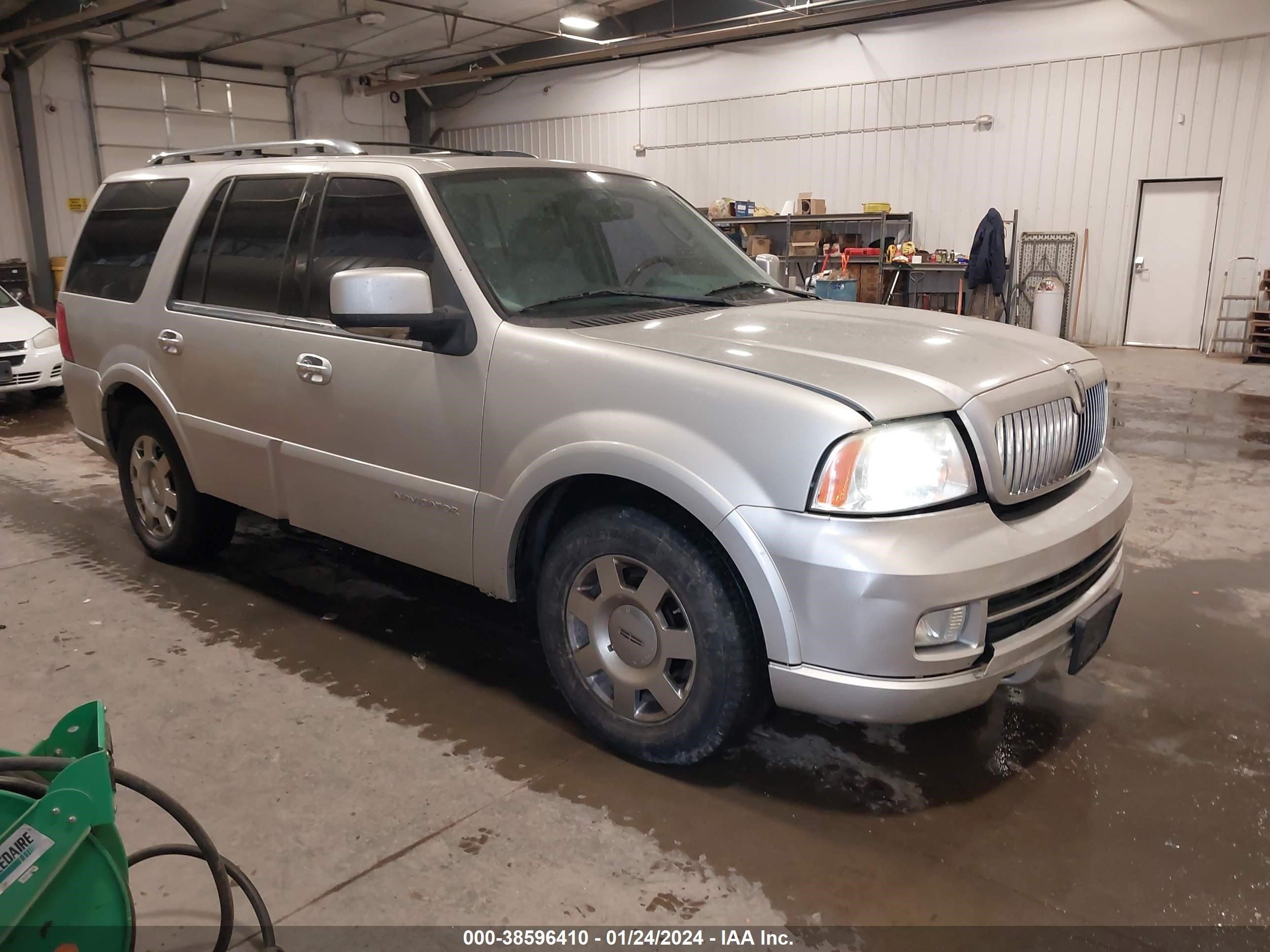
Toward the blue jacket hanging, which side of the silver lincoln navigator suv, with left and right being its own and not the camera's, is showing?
left

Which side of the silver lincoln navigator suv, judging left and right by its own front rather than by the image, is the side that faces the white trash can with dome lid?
left

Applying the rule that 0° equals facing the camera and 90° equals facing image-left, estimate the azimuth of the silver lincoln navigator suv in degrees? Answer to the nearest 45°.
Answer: approximately 315°

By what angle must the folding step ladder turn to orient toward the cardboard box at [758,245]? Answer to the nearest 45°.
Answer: approximately 45° to its right

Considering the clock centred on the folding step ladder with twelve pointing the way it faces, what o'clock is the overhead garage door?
The overhead garage door is roughly at 1 o'clock from the folding step ladder.

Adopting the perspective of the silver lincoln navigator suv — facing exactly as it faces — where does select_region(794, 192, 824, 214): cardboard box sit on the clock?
The cardboard box is roughly at 8 o'clock from the silver lincoln navigator suv.

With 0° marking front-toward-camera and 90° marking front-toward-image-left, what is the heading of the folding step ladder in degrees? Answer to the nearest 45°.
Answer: approximately 45°

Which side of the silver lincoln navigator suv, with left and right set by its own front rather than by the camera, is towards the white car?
back

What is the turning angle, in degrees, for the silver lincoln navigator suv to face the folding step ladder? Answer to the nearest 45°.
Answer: approximately 90° to its left

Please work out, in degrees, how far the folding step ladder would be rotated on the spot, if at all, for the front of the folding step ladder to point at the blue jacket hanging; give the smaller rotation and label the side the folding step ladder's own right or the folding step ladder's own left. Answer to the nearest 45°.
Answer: approximately 45° to the folding step ladder's own right
